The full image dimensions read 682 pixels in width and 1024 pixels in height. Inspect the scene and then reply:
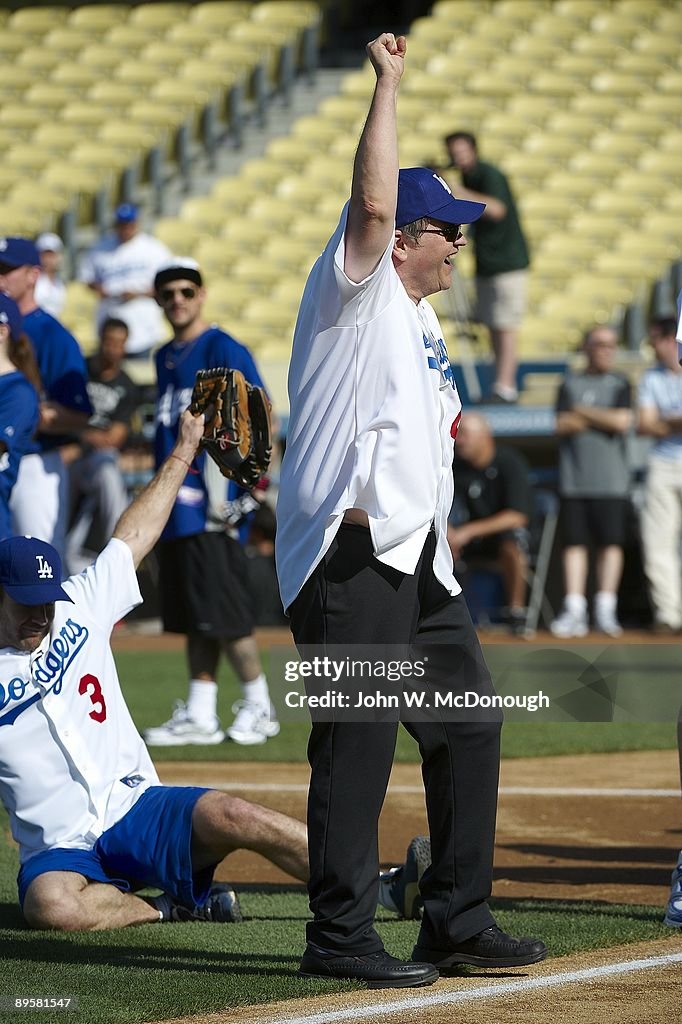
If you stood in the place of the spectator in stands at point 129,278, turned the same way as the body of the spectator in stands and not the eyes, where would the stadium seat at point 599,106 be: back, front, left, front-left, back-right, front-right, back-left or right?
back-left

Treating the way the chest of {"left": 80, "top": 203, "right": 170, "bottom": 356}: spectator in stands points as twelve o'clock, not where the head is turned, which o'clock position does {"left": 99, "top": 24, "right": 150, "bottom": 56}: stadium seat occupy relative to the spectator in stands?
The stadium seat is roughly at 6 o'clock from the spectator in stands.

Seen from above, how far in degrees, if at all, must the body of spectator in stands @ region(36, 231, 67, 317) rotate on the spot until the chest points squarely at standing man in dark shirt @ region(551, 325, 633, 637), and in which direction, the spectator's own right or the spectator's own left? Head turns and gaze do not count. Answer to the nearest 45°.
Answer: approximately 45° to the spectator's own left

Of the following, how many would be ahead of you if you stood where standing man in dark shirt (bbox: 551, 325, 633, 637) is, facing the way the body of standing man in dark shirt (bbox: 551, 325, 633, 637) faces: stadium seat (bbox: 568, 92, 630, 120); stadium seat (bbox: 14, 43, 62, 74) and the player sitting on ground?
1

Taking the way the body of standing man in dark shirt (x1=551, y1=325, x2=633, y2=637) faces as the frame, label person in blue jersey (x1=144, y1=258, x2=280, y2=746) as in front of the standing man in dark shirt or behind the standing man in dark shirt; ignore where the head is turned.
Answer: in front

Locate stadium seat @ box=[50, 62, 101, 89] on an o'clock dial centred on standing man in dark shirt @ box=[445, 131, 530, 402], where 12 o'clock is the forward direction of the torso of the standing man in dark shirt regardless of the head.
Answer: The stadium seat is roughly at 2 o'clock from the standing man in dark shirt.

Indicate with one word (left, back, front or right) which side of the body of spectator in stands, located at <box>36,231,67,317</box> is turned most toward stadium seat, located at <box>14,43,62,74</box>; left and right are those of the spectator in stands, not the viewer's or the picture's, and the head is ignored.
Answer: back

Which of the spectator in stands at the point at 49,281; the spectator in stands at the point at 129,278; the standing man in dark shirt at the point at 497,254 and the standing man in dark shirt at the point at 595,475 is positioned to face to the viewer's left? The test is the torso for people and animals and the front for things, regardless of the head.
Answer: the standing man in dark shirt at the point at 497,254

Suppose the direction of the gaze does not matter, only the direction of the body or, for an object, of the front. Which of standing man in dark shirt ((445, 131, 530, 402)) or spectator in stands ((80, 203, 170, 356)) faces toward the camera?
the spectator in stands

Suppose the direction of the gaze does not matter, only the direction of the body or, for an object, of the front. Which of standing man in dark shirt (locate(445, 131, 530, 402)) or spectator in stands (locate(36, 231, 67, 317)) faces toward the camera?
the spectator in stands

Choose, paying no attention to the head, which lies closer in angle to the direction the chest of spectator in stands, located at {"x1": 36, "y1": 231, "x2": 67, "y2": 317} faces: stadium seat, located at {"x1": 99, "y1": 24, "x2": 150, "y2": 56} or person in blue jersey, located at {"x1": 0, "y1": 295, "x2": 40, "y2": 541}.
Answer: the person in blue jersey

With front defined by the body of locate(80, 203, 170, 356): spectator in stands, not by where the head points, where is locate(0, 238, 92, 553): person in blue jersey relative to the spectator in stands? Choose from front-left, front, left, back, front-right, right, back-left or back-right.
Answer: front

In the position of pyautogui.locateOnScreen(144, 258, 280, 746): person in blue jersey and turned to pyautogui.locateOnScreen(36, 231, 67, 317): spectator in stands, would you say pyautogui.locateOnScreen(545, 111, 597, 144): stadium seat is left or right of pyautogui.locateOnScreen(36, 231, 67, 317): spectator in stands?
right

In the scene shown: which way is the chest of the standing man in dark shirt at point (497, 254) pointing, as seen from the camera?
to the viewer's left

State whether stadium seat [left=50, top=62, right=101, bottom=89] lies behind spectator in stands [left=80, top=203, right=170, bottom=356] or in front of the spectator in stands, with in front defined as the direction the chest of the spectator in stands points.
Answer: behind

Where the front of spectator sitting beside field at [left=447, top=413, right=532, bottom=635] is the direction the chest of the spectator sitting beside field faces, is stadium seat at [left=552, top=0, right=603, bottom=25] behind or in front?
behind

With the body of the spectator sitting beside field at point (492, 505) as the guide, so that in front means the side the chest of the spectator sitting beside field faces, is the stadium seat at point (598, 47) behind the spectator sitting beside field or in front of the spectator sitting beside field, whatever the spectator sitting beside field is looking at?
behind

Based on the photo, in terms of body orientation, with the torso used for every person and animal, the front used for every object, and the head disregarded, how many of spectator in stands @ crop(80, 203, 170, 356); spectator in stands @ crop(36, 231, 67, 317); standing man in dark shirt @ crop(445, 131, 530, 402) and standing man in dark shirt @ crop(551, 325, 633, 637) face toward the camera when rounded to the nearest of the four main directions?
3

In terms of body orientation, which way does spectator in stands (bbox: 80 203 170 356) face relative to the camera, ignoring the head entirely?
toward the camera
